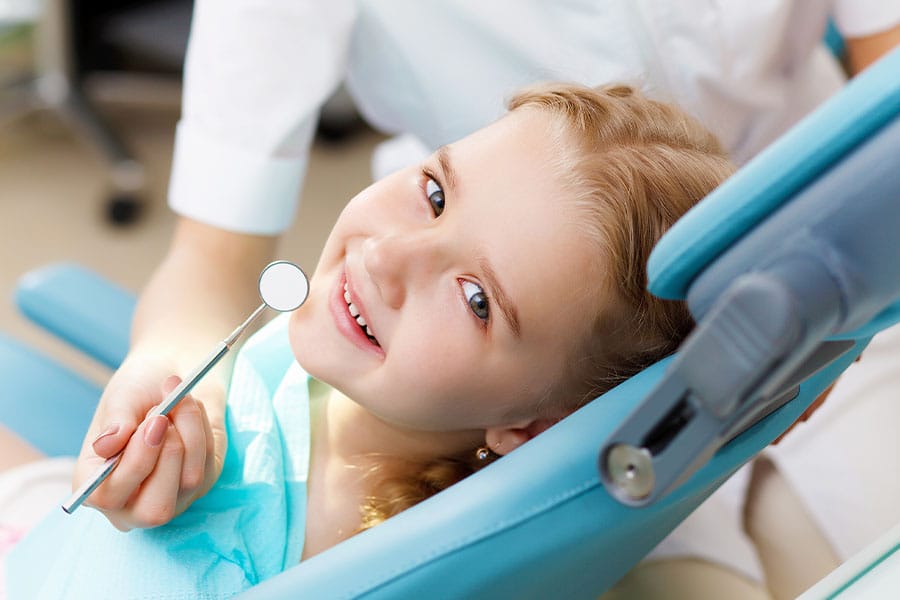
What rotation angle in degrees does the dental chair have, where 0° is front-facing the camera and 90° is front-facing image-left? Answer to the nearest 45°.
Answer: approximately 90°
